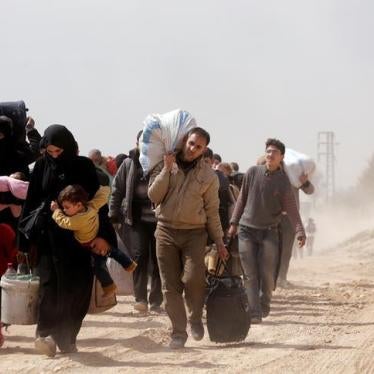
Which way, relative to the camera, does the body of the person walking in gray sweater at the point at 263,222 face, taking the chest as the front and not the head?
toward the camera

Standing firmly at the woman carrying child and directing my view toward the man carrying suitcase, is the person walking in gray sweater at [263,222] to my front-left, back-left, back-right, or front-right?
front-left

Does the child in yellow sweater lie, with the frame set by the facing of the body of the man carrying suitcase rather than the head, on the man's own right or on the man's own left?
on the man's own right

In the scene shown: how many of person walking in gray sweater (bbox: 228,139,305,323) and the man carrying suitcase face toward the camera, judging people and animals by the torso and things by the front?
2

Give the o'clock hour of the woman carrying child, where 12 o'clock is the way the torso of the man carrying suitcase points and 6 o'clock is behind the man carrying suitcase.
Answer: The woman carrying child is roughly at 2 o'clock from the man carrying suitcase.

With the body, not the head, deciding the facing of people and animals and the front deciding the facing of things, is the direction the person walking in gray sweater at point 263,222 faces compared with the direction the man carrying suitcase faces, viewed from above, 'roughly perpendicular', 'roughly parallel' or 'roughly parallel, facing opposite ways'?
roughly parallel

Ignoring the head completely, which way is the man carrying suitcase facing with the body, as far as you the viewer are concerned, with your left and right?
facing the viewer

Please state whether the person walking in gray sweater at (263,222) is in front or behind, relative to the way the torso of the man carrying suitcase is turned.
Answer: behind
